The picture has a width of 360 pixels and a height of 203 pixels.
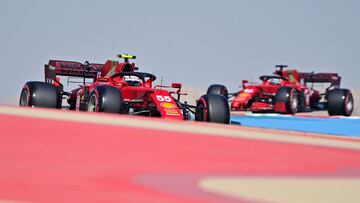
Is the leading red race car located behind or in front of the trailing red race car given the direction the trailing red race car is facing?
in front

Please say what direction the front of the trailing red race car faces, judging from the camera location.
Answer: facing the viewer and to the left of the viewer
